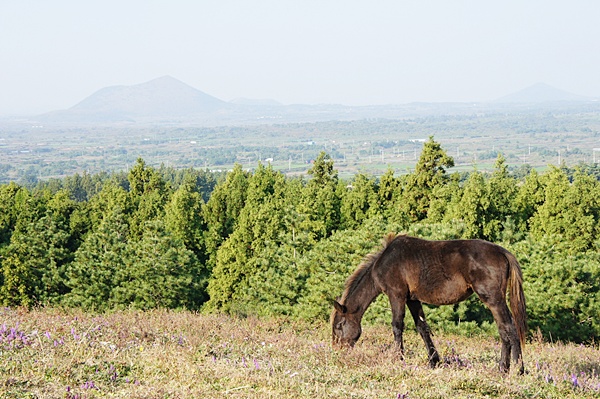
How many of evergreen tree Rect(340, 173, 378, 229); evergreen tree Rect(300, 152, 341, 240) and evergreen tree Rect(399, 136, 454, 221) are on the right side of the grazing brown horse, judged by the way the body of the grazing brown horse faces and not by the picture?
3

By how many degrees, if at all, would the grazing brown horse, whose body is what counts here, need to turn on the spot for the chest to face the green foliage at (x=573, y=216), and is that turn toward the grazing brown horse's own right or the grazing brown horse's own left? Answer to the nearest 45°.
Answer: approximately 90° to the grazing brown horse's own right

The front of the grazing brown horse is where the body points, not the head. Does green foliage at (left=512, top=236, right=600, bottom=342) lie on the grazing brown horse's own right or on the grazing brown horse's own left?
on the grazing brown horse's own right

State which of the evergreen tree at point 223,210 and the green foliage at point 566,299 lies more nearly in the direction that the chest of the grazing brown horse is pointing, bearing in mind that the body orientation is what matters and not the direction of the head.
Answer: the evergreen tree

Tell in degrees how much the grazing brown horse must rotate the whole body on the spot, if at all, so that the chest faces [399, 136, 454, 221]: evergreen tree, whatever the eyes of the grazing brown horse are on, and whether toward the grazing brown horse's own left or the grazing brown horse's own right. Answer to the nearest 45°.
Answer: approximately 90° to the grazing brown horse's own right

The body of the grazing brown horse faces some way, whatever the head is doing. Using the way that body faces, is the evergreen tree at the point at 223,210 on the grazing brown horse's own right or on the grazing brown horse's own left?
on the grazing brown horse's own right

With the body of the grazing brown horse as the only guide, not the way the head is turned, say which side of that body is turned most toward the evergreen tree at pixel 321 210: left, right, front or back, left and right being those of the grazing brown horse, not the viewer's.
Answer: right

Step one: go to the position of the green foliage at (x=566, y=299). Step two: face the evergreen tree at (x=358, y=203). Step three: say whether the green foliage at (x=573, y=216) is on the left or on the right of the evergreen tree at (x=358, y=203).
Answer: right

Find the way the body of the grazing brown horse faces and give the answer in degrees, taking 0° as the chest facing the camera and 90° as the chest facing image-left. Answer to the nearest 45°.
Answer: approximately 90°
